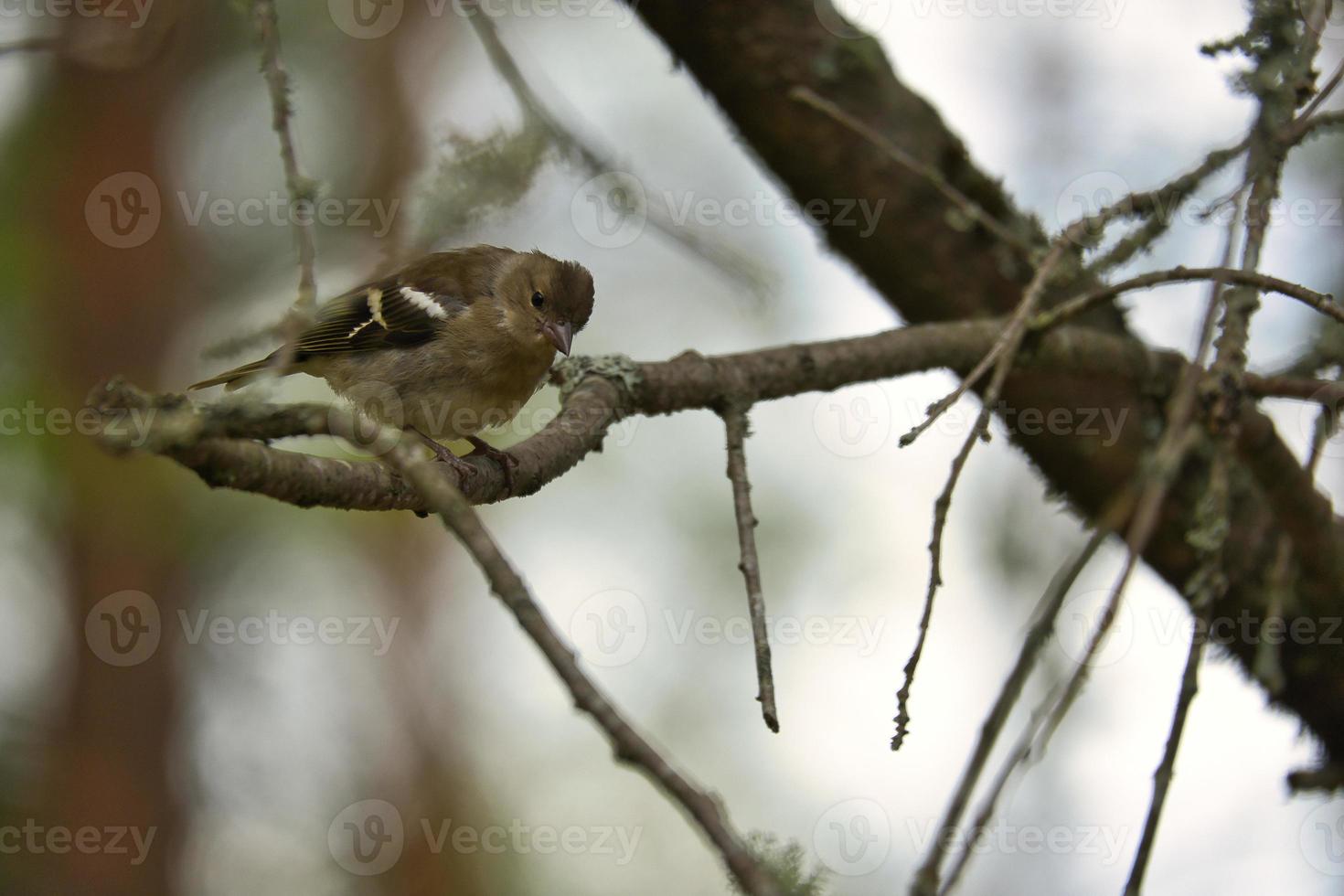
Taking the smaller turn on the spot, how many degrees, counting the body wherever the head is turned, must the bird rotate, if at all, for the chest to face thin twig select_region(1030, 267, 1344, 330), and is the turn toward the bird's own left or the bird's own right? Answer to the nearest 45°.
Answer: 0° — it already faces it

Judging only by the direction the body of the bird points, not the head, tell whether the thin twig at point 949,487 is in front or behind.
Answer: in front

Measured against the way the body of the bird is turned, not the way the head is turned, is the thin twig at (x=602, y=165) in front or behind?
in front

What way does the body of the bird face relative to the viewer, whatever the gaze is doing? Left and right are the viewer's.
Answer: facing the viewer and to the right of the viewer

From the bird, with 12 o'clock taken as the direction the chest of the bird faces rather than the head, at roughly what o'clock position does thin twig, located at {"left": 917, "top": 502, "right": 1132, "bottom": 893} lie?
The thin twig is roughly at 1 o'clock from the bird.
